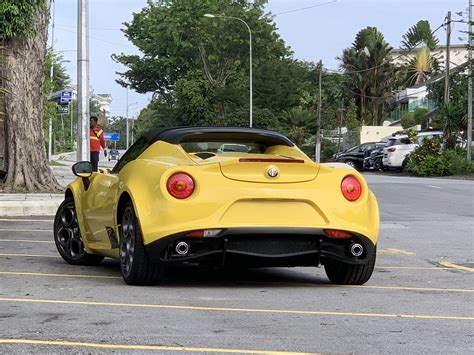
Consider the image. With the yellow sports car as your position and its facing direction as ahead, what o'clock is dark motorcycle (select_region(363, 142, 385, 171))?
The dark motorcycle is roughly at 2 o'clock from the yellow sports car.

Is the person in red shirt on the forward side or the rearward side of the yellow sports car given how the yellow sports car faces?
on the forward side

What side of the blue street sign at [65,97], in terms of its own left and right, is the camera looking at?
front
